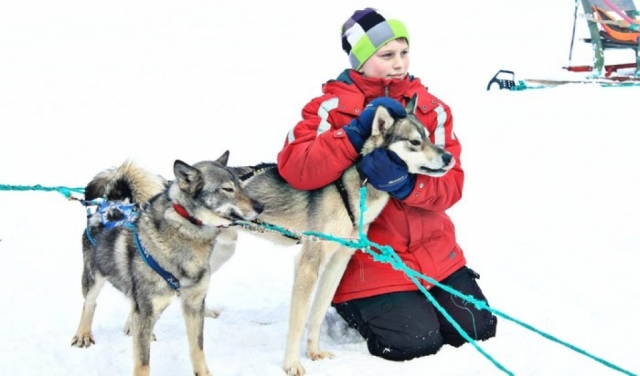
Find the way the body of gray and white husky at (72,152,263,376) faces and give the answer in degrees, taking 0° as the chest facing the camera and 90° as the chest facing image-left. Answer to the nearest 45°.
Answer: approximately 315°

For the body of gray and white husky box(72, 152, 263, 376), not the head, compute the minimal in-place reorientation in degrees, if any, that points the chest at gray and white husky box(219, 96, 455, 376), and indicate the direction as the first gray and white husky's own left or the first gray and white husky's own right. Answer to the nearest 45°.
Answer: approximately 45° to the first gray and white husky's own left
